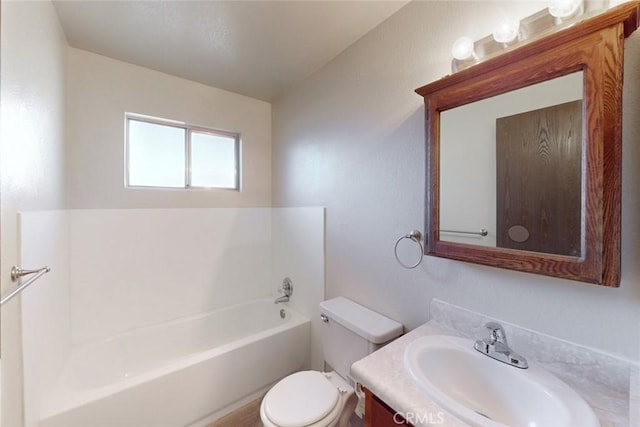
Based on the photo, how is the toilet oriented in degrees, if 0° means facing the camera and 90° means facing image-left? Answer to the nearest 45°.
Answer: approximately 45°

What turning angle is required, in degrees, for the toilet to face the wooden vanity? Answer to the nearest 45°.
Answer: approximately 45° to its left

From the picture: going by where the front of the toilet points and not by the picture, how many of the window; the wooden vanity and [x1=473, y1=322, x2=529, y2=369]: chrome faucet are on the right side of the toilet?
1

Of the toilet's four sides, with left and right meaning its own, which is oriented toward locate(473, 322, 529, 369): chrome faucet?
left

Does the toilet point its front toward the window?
no
